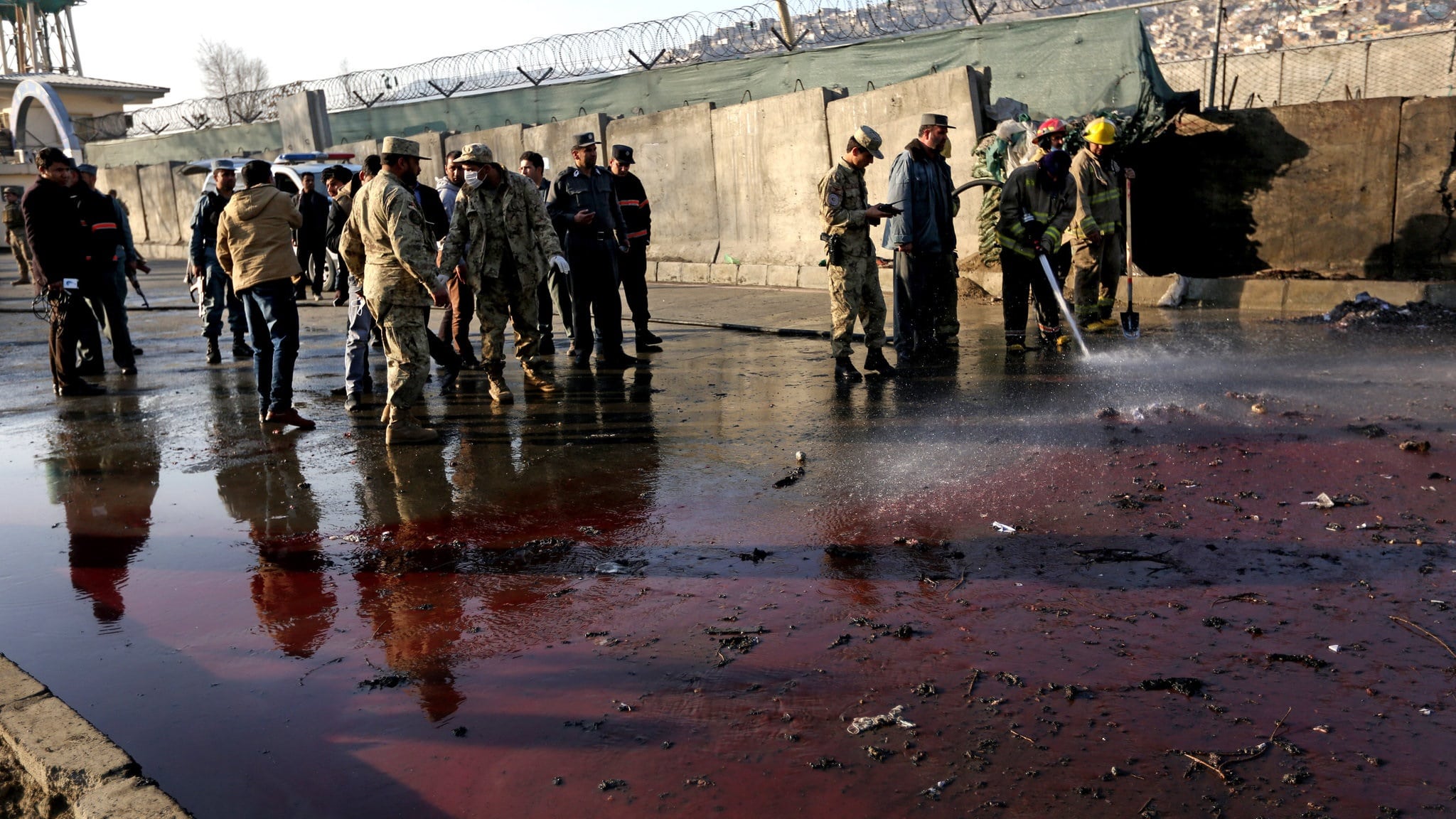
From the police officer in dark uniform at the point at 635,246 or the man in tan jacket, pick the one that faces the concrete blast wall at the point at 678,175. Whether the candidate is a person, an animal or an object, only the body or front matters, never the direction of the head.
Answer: the man in tan jacket

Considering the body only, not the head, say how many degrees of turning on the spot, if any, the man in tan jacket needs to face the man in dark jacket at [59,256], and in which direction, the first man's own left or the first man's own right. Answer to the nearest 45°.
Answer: approximately 90° to the first man's own left

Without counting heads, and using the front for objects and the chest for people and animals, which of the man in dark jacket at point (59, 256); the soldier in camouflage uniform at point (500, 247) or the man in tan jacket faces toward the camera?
the soldier in camouflage uniform

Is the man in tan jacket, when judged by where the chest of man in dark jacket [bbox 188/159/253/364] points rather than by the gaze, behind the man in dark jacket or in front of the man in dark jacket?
in front

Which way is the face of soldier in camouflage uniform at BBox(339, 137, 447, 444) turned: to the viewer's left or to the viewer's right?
to the viewer's right

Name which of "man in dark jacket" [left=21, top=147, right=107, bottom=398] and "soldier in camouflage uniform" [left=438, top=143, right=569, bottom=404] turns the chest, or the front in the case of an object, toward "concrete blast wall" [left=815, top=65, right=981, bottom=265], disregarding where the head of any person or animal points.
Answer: the man in dark jacket

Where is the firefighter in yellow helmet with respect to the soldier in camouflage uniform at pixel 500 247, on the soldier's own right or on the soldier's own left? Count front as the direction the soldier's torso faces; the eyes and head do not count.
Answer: on the soldier's own left

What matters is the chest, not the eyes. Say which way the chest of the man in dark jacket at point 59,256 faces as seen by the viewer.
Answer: to the viewer's right

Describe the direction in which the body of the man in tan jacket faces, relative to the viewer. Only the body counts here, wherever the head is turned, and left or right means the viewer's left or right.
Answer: facing away from the viewer and to the right of the viewer

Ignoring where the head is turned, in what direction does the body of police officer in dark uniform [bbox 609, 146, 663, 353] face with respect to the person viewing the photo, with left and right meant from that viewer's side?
facing the viewer and to the right of the viewer

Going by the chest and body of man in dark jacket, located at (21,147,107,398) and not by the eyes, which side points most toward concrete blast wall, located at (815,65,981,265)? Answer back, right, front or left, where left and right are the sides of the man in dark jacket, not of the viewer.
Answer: front

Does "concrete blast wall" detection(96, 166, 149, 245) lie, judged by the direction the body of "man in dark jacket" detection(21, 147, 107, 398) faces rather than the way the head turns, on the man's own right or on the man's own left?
on the man's own left

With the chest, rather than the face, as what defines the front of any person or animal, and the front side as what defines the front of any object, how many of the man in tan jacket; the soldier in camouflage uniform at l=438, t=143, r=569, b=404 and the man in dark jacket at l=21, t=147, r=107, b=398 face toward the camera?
1

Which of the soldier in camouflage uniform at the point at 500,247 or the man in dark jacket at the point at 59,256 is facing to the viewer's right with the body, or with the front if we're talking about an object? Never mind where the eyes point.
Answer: the man in dark jacket
